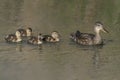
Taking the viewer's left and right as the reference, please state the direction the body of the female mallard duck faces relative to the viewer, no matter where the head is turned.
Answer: facing to the right of the viewer

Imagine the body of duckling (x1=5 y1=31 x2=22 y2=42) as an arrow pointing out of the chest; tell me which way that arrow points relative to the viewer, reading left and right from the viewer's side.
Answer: facing to the right of the viewer

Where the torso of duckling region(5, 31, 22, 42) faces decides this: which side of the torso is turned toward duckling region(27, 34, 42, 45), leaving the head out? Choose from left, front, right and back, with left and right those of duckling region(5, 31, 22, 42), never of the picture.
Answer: front

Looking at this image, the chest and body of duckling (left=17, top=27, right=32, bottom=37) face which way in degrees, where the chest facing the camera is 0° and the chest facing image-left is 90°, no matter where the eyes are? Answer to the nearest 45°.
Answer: approximately 270°

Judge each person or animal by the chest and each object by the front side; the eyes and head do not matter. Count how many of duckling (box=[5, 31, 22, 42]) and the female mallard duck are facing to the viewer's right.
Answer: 2

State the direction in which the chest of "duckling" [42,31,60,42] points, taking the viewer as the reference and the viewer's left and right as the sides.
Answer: facing to the right of the viewer

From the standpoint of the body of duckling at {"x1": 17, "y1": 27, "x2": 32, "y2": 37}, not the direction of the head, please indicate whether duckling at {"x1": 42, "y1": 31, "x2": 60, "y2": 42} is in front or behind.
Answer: in front

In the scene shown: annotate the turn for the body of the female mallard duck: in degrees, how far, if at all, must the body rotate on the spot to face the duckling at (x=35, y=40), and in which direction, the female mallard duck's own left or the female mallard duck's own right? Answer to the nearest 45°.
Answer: approximately 180°

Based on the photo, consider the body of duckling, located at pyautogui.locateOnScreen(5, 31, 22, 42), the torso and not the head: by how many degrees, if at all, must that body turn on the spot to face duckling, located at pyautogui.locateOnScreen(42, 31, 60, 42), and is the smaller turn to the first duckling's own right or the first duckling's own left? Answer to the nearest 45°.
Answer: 0° — it already faces it

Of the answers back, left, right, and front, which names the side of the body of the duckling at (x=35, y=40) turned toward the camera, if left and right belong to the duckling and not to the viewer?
right
